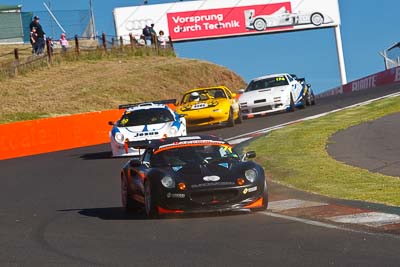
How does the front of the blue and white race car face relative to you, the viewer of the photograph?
facing the viewer

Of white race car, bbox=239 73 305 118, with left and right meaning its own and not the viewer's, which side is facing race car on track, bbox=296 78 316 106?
back

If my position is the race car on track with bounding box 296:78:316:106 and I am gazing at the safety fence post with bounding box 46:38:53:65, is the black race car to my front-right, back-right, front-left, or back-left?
back-left

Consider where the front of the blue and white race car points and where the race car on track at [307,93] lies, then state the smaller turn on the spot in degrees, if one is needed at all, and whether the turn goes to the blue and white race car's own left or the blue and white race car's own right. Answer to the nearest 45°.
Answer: approximately 135° to the blue and white race car's own left

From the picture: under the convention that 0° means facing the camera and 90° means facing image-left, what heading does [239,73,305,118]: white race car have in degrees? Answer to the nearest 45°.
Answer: approximately 45°

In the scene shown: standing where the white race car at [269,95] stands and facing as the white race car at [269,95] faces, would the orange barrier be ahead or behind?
ahead

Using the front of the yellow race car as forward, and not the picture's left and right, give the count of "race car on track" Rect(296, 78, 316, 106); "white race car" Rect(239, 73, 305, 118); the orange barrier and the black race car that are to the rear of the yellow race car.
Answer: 2

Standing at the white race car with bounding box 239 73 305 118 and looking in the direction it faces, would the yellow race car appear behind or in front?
in front

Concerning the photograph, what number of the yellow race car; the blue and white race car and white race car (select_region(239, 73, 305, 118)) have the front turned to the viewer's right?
0

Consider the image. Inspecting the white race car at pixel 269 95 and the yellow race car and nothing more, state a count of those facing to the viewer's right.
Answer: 0

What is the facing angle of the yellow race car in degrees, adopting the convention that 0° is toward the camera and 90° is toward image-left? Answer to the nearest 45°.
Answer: approximately 45°

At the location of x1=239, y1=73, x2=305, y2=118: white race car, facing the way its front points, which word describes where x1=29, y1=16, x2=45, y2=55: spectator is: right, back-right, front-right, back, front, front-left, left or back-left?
right
